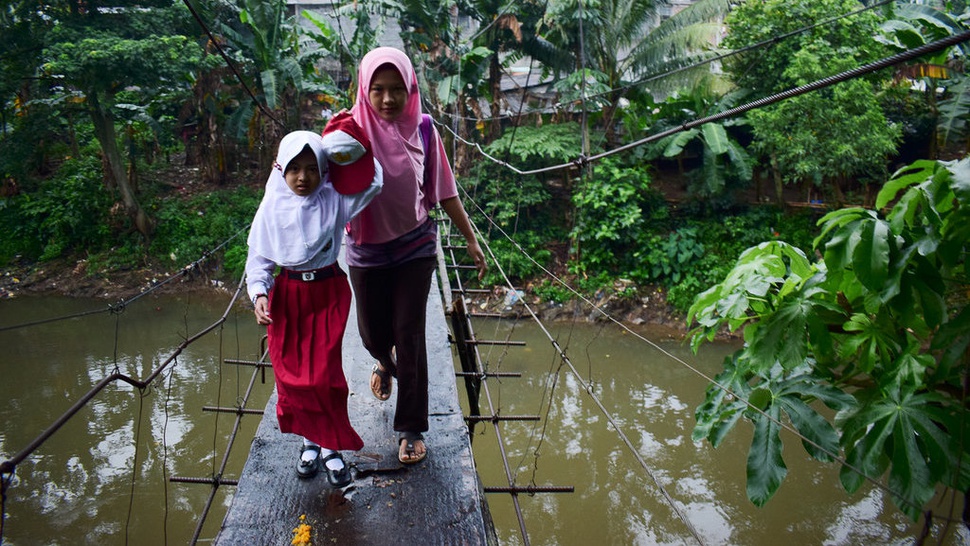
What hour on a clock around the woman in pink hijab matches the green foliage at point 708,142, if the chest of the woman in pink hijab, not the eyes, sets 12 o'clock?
The green foliage is roughly at 7 o'clock from the woman in pink hijab.

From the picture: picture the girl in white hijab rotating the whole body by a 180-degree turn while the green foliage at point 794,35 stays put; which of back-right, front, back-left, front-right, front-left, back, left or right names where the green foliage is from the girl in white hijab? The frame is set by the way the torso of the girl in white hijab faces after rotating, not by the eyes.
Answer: front-right

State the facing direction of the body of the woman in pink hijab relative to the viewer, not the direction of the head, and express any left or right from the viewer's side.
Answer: facing the viewer

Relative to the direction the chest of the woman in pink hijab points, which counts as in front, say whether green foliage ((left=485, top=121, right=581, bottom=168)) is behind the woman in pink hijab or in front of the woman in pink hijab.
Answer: behind

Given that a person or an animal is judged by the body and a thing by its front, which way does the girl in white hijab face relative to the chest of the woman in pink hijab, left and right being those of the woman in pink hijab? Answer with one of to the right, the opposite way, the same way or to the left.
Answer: the same way

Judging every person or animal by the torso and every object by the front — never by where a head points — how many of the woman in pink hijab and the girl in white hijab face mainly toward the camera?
2

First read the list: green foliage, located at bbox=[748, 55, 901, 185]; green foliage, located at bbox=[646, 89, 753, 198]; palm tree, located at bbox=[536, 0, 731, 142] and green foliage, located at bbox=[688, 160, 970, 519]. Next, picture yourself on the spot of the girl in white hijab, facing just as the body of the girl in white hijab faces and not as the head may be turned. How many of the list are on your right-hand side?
0

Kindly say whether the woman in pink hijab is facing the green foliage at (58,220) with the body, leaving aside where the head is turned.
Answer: no

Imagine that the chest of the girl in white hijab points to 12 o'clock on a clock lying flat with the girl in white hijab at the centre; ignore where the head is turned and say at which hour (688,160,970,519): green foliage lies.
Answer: The green foliage is roughly at 10 o'clock from the girl in white hijab.

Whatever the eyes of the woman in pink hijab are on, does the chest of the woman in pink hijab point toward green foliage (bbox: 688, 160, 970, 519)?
no

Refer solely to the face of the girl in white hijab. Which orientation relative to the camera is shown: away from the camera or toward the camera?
toward the camera

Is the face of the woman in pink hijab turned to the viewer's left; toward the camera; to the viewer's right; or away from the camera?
toward the camera

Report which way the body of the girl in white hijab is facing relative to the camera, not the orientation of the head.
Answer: toward the camera

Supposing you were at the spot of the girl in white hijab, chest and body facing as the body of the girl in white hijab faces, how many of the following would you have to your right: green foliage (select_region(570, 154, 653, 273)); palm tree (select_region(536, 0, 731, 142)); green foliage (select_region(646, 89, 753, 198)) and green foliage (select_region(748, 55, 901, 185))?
0

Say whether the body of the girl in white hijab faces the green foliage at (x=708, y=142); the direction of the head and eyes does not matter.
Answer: no
